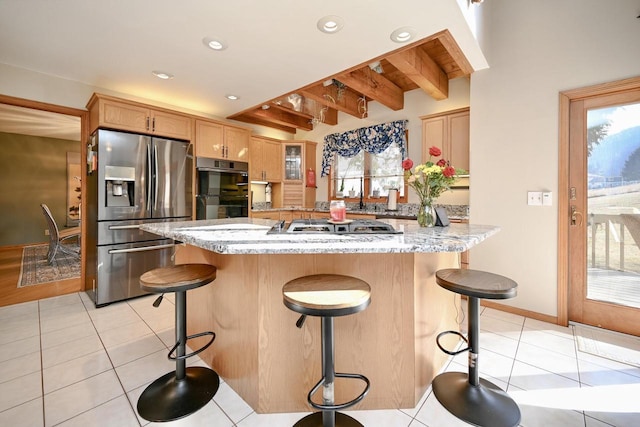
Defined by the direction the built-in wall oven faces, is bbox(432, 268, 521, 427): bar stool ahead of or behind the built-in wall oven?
ahead

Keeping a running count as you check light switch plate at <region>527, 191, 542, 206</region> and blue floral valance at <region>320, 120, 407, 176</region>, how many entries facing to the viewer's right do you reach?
0

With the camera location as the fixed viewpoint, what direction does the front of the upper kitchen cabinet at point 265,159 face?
facing the viewer and to the right of the viewer

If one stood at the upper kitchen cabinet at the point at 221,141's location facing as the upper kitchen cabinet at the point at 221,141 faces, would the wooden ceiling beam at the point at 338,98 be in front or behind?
in front

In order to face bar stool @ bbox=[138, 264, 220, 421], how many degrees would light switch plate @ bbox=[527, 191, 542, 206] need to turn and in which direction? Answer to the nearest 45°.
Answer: approximately 45° to its right

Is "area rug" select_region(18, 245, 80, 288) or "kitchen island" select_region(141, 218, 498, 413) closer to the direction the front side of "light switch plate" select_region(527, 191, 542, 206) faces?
the kitchen island

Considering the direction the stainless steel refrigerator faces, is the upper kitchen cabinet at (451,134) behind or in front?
in front

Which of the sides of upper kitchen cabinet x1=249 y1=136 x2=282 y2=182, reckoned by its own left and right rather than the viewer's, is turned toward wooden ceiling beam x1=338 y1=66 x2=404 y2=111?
front
